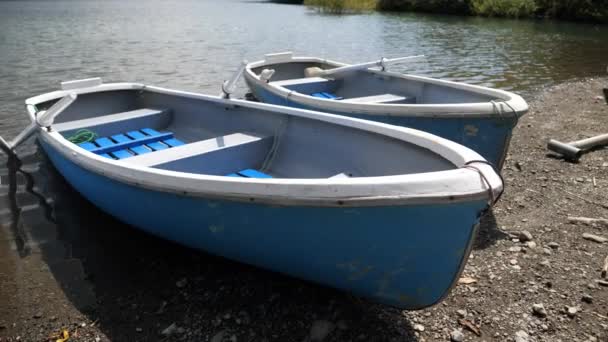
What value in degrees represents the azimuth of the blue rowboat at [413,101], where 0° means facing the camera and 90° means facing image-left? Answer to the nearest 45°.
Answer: approximately 315°

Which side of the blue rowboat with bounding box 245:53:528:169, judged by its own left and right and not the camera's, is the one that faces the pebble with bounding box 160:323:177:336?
right

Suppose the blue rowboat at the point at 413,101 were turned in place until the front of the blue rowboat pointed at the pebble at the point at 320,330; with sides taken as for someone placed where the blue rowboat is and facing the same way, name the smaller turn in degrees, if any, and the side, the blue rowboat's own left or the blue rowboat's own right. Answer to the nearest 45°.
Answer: approximately 45° to the blue rowboat's own right

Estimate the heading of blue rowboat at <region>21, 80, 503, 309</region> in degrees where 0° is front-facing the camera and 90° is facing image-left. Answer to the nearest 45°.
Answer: approximately 315°

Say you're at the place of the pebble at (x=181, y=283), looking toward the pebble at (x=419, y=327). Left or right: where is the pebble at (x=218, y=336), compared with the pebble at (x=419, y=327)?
right

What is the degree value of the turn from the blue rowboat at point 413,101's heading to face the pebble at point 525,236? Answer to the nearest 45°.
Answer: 0° — it already faces it

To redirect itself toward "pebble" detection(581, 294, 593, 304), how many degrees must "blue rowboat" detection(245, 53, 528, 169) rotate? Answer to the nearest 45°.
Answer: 0° — it already faces it

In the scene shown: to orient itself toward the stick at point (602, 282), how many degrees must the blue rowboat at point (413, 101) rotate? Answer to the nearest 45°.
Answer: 0° — it already faces it
